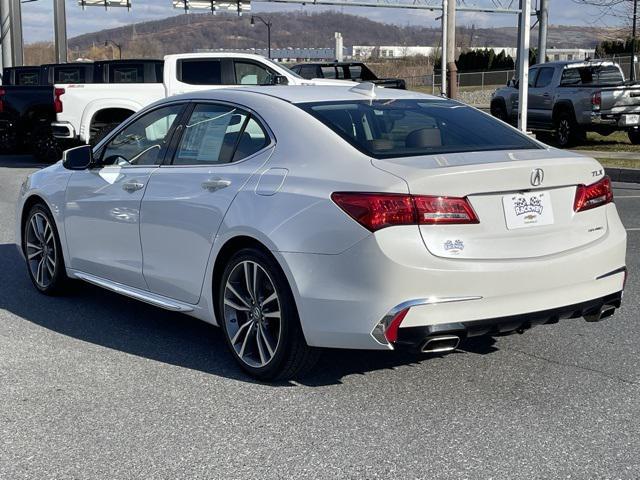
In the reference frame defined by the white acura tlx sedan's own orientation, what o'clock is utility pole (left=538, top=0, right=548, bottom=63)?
The utility pole is roughly at 2 o'clock from the white acura tlx sedan.

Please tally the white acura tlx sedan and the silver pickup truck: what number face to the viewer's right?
0

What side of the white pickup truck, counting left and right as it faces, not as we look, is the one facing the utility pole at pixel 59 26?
left

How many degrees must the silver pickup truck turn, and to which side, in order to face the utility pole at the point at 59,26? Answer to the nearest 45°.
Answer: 0° — it already faces it

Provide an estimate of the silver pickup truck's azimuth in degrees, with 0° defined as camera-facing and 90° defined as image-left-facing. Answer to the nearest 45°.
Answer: approximately 135°

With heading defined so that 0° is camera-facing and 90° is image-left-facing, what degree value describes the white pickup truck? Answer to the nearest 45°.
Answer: approximately 270°

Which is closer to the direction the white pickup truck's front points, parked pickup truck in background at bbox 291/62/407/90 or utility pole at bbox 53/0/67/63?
the parked pickup truck in background

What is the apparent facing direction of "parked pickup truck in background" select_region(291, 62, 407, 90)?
to the viewer's right

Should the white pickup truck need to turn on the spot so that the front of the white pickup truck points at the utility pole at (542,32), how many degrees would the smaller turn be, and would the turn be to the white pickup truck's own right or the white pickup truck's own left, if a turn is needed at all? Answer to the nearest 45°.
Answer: approximately 45° to the white pickup truck's own left
